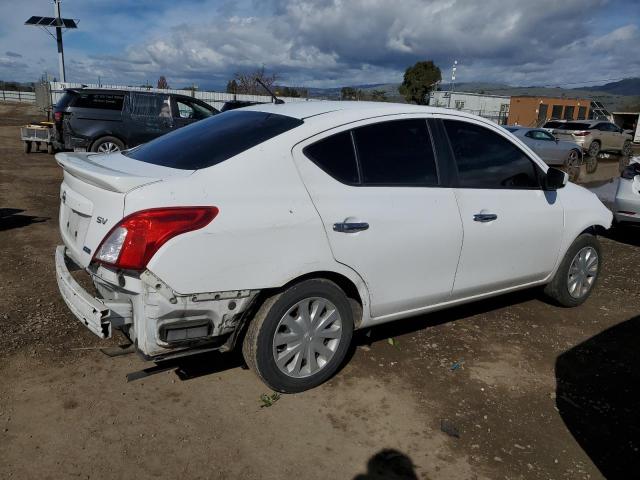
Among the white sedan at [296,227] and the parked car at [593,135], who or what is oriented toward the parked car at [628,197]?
the white sedan

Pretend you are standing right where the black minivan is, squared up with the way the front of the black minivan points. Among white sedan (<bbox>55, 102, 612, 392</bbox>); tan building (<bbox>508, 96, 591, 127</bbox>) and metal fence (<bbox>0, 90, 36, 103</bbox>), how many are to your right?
1

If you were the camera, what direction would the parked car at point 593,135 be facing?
facing away from the viewer and to the right of the viewer

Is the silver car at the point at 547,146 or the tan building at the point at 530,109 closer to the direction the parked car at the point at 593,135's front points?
the tan building

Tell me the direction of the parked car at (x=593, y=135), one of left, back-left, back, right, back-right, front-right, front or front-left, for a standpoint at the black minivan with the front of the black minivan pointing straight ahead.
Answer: front

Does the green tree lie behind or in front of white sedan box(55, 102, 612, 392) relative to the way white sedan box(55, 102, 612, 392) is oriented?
in front

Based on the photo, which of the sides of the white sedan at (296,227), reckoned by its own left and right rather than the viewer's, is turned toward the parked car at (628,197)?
front

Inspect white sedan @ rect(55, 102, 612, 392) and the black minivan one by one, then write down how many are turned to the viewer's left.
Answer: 0

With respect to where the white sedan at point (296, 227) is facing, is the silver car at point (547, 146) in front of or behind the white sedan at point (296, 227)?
in front

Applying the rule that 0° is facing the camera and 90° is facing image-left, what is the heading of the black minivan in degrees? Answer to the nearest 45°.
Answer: approximately 270°

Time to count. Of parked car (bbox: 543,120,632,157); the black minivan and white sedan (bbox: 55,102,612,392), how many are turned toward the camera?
0

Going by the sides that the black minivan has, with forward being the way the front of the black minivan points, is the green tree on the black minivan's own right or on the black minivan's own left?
on the black minivan's own left

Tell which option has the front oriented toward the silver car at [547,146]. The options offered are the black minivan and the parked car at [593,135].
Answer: the black minivan

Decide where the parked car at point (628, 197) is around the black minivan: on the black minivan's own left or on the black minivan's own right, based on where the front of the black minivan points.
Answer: on the black minivan's own right

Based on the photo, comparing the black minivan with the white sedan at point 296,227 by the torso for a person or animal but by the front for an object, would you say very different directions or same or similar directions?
same or similar directions

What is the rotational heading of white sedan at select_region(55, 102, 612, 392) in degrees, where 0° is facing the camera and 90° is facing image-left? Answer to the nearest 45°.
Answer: approximately 225°
